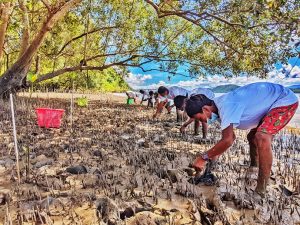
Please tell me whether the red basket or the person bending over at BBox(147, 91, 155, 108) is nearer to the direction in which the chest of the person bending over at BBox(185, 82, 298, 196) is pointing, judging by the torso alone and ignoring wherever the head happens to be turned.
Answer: the red basket

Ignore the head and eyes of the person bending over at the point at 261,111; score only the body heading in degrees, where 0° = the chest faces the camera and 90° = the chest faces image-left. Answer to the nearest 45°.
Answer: approximately 90°

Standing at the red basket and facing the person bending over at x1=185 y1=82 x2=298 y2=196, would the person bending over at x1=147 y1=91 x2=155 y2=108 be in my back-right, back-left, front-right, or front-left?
back-left

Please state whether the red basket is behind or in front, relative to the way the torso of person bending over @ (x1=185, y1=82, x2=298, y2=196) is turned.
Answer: in front

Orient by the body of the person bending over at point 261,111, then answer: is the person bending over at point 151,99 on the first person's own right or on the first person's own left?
on the first person's own right
